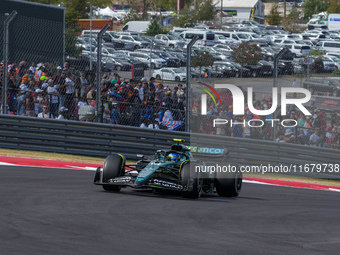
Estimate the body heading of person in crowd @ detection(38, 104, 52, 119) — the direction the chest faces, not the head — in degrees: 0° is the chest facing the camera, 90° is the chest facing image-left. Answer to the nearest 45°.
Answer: approximately 0°

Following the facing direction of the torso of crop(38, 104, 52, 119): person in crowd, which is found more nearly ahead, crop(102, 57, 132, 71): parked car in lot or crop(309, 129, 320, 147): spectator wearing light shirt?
the spectator wearing light shirt

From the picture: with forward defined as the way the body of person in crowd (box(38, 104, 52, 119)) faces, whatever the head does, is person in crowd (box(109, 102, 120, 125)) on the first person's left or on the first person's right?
on the first person's left

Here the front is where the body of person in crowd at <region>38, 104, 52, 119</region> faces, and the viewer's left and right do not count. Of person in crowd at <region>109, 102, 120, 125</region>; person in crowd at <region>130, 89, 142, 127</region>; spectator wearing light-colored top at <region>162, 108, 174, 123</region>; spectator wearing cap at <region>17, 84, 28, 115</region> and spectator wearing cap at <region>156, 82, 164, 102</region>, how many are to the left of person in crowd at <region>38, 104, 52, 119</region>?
4

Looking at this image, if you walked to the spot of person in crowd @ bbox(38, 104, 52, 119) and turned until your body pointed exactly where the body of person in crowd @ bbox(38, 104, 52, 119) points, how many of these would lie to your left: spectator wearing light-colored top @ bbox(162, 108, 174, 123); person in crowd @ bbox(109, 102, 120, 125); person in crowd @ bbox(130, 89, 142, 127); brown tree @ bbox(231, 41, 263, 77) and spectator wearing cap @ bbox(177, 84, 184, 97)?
5

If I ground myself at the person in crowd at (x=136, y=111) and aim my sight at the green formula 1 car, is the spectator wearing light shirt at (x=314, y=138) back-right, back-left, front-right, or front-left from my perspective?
front-left

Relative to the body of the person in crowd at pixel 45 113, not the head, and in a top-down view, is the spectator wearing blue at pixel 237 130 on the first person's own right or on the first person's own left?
on the first person's own left

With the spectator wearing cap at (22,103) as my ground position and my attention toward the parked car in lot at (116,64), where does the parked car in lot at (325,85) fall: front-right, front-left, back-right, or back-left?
front-right

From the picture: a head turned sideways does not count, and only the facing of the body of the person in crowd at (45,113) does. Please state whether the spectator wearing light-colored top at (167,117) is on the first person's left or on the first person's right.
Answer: on the first person's left
